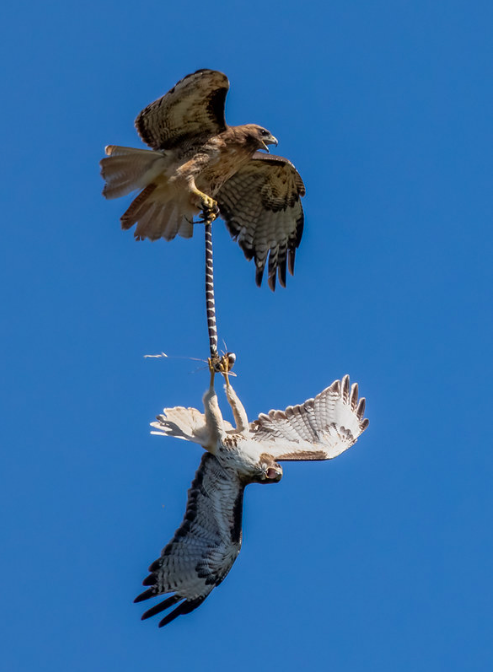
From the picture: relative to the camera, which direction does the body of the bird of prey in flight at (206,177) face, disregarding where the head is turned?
to the viewer's right
